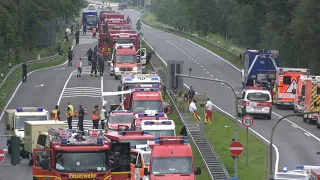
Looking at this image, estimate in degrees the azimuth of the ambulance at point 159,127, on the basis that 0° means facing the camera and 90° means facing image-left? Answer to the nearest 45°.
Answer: approximately 0°

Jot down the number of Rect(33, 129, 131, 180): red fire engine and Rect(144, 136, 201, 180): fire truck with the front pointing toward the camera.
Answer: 2

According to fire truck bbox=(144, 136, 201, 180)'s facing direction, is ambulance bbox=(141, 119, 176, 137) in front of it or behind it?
behind

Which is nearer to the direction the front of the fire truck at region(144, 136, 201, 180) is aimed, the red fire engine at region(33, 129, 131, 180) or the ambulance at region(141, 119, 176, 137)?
the red fire engine

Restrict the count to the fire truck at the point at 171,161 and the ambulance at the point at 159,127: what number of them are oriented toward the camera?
2

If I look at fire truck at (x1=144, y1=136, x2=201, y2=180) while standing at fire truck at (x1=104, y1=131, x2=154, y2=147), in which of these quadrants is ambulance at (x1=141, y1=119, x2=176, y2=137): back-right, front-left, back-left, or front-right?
back-left

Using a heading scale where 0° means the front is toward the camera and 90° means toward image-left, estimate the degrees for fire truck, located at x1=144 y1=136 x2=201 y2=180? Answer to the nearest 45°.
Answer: approximately 0°

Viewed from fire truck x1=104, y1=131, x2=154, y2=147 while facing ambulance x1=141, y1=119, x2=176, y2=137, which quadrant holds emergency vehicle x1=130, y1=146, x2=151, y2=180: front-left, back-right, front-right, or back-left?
back-right
